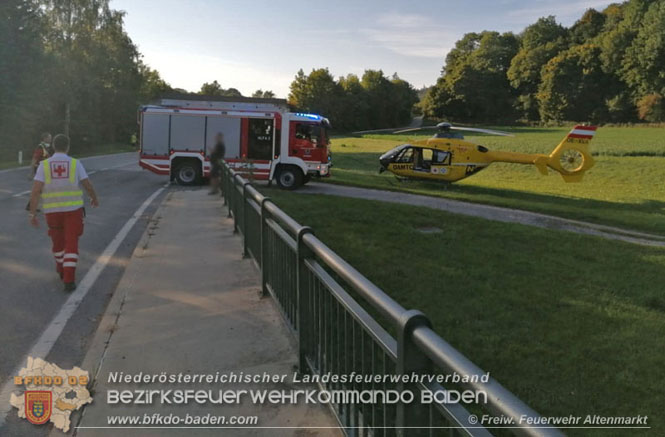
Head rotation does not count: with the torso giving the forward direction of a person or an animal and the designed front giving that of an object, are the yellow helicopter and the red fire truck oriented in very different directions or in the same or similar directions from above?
very different directions

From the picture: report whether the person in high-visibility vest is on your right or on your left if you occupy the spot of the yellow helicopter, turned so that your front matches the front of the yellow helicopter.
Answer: on your left

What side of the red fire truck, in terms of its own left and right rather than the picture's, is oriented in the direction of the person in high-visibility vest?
right

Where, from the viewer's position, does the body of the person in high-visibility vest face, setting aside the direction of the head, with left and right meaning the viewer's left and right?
facing away from the viewer

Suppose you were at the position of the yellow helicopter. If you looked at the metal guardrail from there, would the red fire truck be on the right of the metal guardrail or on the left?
right

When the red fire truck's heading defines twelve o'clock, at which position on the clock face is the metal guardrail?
The metal guardrail is roughly at 3 o'clock from the red fire truck.

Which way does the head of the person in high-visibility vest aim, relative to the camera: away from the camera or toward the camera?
away from the camera

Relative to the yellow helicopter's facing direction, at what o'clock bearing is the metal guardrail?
The metal guardrail is roughly at 9 o'clock from the yellow helicopter.

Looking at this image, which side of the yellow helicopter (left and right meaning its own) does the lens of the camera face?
left

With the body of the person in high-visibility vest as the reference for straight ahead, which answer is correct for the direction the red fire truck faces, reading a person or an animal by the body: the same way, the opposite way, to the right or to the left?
to the right

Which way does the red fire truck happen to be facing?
to the viewer's right

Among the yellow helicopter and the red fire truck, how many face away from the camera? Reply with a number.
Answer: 0
